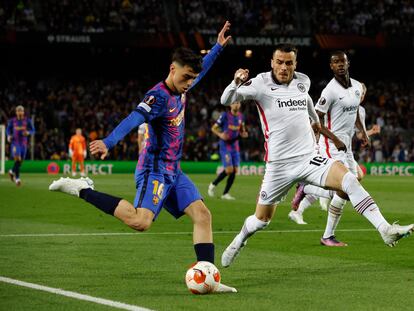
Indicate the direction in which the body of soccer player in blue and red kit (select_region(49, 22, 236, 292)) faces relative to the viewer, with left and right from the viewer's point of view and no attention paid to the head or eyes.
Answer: facing the viewer and to the right of the viewer

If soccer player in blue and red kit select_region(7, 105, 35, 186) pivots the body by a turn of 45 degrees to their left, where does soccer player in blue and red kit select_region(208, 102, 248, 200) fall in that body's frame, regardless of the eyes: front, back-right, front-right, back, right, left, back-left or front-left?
front

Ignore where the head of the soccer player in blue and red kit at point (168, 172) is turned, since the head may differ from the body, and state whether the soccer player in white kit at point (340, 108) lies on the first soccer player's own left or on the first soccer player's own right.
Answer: on the first soccer player's own left

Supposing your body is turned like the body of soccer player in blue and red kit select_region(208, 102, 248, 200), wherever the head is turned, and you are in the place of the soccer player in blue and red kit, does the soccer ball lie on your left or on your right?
on your right

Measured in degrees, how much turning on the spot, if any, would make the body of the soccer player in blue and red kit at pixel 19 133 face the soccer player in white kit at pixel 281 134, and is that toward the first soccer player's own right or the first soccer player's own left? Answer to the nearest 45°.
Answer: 0° — they already face them

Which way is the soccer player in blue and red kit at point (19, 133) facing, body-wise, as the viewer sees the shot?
toward the camera

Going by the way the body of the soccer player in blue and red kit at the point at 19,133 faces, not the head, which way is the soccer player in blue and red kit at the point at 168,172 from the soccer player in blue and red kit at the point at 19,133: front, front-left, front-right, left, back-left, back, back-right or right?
front

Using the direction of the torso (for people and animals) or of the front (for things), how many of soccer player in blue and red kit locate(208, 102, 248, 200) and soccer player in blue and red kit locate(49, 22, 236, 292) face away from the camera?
0

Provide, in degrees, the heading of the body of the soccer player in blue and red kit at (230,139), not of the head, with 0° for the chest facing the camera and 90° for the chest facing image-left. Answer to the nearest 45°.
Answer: approximately 315°

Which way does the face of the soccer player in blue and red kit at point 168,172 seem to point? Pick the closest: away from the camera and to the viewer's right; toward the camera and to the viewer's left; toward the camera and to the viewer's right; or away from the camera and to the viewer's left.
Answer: toward the camera and to the viewer's right

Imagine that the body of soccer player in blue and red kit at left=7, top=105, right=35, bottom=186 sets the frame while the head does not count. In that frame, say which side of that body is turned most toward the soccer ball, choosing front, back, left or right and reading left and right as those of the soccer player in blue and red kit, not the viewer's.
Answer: front
